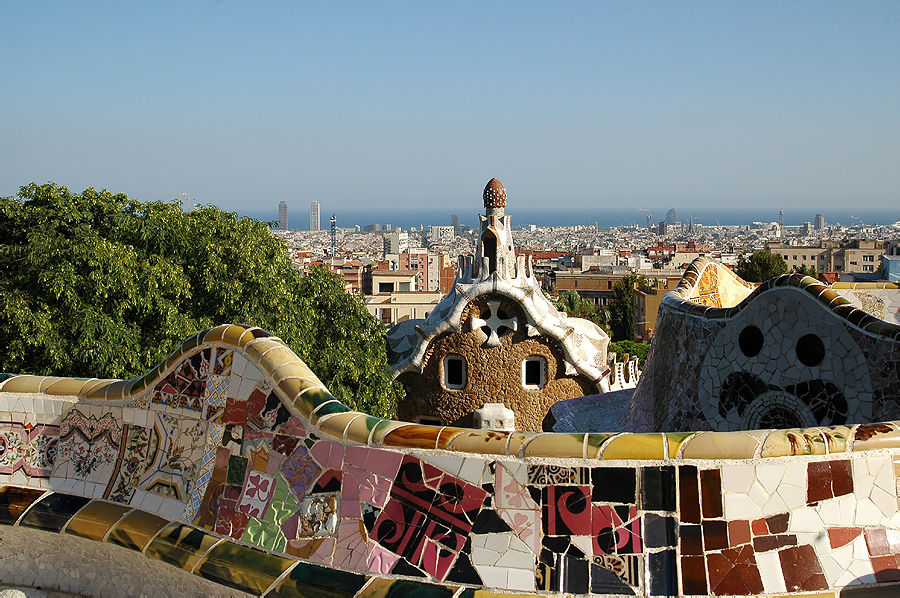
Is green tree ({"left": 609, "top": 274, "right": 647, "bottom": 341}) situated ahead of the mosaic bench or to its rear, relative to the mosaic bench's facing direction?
to the rear

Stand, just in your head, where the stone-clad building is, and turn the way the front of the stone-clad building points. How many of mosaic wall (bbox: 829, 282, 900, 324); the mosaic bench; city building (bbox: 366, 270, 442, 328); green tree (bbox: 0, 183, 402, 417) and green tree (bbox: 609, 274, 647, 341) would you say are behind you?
2

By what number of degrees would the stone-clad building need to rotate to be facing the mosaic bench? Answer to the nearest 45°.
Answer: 0° — it already faces it

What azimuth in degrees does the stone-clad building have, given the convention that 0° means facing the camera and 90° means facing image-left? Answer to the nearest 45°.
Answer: approximately 0°

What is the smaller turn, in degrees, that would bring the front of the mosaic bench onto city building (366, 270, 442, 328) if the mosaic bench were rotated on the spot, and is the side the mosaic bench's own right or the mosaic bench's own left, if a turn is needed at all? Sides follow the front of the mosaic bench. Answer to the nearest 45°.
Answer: approximately 180°

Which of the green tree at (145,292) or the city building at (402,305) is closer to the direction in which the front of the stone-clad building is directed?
the green tree

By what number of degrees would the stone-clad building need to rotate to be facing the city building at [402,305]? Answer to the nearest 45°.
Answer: approximately 180°

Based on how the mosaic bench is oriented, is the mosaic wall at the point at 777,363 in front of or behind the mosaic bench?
behind

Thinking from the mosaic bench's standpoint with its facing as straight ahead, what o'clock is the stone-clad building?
The stone-clad building is roughly at 6 o'clock from the mosaic bench.

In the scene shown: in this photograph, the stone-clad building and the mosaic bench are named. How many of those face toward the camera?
2
